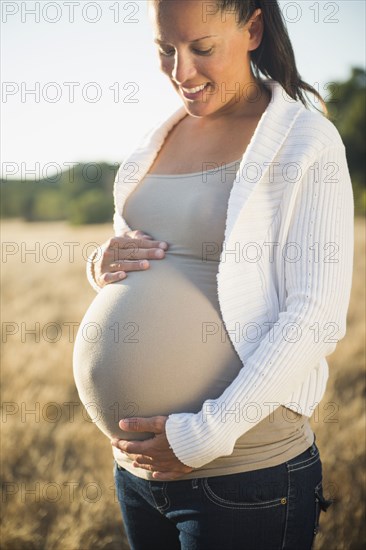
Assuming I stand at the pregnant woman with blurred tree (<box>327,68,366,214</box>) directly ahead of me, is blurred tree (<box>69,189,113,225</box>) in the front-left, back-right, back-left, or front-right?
front-left

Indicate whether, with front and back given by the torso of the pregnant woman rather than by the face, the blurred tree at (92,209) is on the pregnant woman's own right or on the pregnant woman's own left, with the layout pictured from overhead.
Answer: on the pregnant woman's own right

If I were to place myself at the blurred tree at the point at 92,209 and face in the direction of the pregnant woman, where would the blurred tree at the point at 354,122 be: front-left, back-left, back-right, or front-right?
front-left

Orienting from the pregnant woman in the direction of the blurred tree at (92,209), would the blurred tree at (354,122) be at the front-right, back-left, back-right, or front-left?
front-right

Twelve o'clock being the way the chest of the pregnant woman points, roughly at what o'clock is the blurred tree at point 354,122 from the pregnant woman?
The blurred tree is roughly at 5 o'clock from the pregnant woman.

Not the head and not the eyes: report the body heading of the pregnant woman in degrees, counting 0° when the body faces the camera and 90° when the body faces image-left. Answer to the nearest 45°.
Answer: approximately 45°

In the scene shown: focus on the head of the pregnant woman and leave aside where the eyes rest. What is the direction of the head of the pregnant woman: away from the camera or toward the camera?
toward the camera
